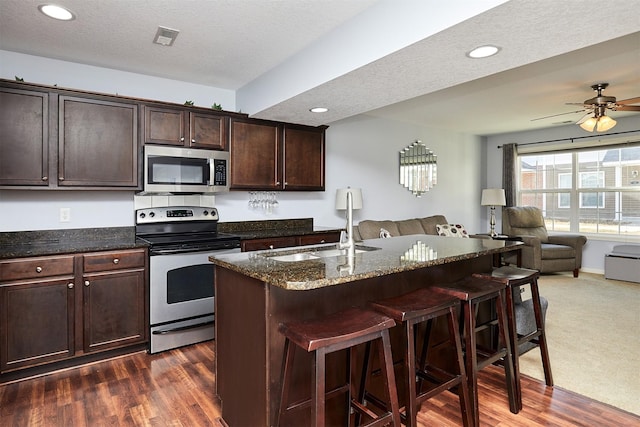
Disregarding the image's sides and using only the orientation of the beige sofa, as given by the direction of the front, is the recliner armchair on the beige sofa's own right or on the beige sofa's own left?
on the beige sofa's own left

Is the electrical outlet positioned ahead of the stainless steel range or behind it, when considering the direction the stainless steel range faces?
behind

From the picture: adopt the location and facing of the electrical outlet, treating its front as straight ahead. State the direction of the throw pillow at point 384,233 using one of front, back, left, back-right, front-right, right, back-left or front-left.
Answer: left

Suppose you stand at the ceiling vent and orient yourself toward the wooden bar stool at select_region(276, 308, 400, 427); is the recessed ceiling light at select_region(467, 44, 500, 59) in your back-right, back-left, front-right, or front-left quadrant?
front-left

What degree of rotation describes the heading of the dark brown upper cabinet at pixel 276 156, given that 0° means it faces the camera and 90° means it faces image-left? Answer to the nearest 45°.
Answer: approximately 315°

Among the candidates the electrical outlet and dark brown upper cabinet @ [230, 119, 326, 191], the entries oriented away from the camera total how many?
0

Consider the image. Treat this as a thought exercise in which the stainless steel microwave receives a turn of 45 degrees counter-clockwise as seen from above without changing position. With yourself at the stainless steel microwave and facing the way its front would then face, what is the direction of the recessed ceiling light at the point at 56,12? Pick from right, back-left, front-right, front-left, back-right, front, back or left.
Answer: back-right

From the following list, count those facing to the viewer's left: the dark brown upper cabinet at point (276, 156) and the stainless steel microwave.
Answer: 0

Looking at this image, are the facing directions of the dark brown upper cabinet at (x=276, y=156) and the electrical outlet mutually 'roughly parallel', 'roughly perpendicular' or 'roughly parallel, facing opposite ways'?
roughly parallel

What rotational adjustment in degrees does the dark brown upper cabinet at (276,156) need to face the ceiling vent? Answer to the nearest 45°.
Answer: approximately 90° to its right

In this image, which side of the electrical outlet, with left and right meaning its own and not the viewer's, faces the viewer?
front

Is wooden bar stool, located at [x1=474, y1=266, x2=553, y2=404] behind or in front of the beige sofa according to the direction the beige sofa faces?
in front

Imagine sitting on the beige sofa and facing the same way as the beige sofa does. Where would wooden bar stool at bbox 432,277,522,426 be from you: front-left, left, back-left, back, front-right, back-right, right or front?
front-right
